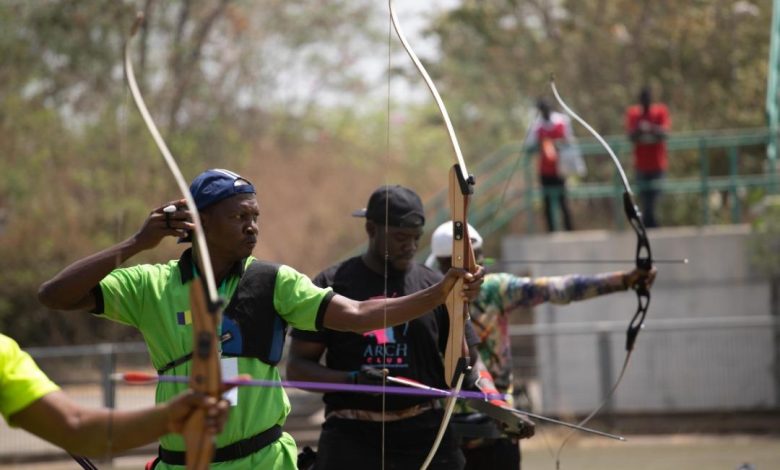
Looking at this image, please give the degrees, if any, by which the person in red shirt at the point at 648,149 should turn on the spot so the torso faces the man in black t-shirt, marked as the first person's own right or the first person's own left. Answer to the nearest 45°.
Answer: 0° — they already face them

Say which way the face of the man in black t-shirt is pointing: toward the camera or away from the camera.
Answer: toward the camera

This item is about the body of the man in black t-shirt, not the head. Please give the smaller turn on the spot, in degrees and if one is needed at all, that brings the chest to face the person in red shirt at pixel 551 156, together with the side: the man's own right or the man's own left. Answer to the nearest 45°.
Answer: approximately 180°

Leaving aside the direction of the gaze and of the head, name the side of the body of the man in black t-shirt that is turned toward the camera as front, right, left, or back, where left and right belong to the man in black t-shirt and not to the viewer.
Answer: front

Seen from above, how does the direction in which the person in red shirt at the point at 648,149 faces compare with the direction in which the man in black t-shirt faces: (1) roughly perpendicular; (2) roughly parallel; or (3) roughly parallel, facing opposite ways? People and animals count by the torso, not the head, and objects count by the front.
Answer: roughly parallel

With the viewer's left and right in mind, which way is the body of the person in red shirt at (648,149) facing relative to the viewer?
facing the viewer

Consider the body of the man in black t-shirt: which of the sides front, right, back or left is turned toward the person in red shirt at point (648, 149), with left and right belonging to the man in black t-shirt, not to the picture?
back

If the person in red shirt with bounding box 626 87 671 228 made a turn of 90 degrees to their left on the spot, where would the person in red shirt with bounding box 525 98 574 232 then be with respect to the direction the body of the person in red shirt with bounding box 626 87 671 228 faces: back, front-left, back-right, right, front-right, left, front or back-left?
back
